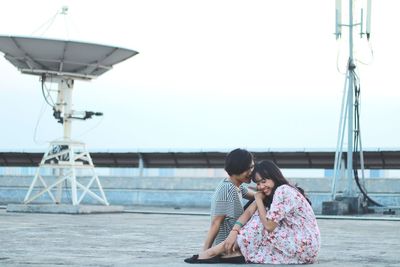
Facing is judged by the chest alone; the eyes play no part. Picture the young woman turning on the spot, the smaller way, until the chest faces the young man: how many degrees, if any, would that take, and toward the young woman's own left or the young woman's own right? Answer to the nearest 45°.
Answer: approximately 45° to the young woman's own right

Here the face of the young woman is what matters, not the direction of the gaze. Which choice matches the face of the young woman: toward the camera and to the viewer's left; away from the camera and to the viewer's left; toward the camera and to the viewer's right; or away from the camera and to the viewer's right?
toward the camera and to the viewer's left

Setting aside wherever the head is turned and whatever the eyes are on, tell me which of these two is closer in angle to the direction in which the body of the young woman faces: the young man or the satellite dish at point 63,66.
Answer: the young man

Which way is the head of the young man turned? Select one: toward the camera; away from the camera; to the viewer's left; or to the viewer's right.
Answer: to the viewer's right

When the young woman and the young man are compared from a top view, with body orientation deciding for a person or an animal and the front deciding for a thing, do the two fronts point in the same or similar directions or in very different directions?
very different directions

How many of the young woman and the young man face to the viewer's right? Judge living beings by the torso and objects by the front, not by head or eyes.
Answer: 1

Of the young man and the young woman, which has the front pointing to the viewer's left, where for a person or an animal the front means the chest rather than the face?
the young woman

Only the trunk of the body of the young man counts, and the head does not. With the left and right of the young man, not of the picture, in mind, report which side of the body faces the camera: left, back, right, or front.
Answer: right

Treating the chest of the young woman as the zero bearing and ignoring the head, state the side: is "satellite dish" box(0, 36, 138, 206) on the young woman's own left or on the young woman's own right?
on the young woman's own right

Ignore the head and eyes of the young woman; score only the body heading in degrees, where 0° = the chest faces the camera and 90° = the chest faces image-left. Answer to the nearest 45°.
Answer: approximately 90°

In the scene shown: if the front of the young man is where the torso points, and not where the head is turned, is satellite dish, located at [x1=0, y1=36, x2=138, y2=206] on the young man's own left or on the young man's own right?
on the young man's own left
